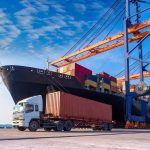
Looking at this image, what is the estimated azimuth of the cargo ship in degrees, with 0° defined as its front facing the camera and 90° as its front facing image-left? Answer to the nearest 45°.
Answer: approximately 45°

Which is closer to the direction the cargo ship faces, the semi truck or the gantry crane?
the semi truck

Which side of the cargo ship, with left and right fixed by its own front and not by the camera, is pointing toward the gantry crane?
back
